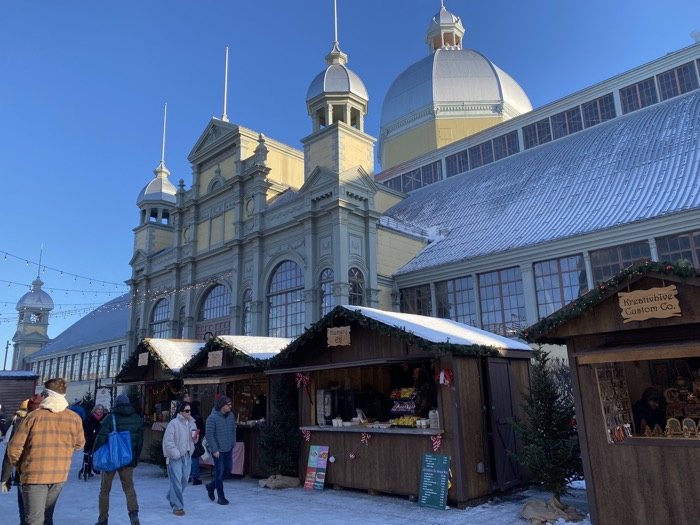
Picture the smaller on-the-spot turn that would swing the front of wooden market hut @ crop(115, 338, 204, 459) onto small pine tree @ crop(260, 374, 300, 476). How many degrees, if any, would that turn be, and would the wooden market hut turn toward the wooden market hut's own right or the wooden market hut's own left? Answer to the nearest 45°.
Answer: approximately 90° to the wooden market hut's own left

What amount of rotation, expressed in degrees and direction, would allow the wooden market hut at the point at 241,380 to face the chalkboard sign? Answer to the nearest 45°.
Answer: approximately 90° to its left

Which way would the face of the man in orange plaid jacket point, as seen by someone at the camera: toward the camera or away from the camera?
away from the camera

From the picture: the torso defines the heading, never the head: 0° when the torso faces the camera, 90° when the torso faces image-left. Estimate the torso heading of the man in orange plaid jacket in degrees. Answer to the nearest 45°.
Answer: approximately 180°

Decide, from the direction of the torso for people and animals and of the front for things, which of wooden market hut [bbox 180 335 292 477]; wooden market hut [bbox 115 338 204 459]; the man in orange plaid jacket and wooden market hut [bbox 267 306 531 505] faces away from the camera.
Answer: the man in orange plaid jacket

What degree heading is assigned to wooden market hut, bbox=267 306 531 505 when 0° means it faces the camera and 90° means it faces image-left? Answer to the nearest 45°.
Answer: approximately 45°

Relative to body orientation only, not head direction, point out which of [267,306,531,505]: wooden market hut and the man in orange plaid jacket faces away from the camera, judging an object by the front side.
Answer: the man in orange plaid jacket

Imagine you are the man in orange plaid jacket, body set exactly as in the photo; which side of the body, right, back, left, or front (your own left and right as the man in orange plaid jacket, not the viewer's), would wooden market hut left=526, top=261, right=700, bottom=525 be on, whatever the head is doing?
right

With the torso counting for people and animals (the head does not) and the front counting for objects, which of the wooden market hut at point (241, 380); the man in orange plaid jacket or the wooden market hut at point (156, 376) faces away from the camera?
the man in orange plaid jacket
